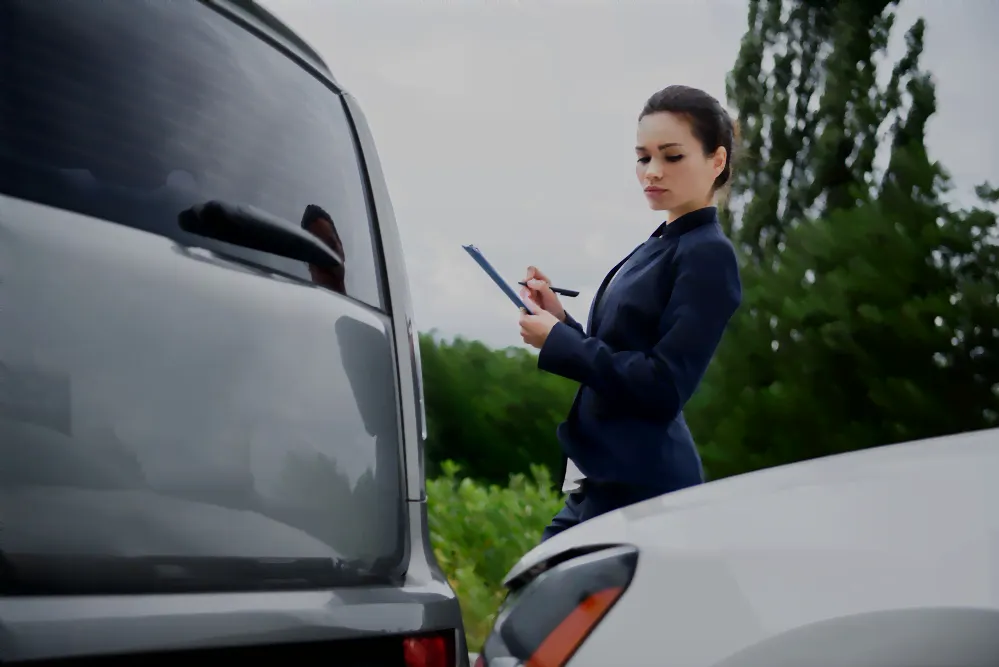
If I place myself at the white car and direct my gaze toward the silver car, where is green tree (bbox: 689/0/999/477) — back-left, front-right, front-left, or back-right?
back-right

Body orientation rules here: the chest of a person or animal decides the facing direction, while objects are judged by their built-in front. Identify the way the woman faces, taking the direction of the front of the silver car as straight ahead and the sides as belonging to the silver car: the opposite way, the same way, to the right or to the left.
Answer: to the left

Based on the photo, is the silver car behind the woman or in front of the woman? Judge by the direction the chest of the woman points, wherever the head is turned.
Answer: in front

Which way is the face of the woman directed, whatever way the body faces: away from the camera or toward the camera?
toward the camera

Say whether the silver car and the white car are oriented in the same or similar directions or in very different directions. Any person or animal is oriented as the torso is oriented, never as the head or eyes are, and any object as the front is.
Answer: same or similar directions

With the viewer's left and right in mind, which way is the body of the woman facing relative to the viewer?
facing the viewer and to the left of the viewer

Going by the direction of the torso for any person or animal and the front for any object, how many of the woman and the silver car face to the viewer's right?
0

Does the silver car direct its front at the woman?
no

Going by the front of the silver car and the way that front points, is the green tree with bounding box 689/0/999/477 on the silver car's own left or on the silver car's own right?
on the silver car's own right

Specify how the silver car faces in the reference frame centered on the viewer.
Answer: facing away from the viewer and to the left of the viewer
